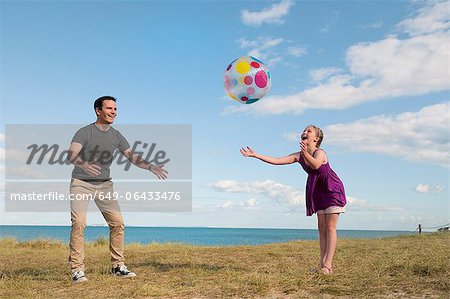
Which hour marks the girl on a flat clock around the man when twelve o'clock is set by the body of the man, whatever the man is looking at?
The girl is roughly at 11 o'clock from the man.

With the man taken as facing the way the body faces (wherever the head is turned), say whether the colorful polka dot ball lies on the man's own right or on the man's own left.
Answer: on the man's own left
